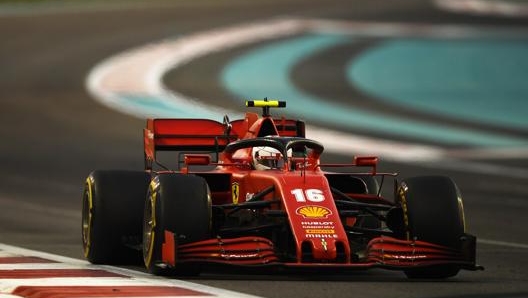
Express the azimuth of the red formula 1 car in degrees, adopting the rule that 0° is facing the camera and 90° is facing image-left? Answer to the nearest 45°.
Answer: approximately 0°
